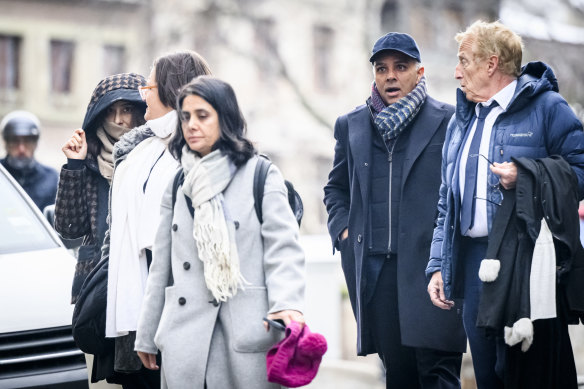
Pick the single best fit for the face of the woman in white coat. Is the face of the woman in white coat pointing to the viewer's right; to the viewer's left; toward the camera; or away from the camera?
to the viewer's left

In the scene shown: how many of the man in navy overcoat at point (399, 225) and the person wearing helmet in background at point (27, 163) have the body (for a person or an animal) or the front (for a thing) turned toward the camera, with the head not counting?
2

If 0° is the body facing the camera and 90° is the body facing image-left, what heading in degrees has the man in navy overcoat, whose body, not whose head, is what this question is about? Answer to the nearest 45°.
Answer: approximately 0°

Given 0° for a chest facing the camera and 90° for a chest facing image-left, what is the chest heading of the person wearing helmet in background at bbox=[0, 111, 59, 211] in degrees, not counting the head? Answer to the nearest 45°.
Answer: approximately 0°

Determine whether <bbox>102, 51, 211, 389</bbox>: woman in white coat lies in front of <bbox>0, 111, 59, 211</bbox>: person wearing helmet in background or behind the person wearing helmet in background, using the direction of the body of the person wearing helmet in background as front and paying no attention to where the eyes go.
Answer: in front

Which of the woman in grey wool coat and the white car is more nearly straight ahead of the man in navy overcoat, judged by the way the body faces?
the woman in grey wool coat

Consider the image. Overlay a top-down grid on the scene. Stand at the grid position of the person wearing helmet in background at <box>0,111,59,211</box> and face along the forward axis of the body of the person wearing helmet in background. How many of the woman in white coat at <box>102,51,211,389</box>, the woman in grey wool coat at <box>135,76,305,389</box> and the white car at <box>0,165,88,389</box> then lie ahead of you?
3

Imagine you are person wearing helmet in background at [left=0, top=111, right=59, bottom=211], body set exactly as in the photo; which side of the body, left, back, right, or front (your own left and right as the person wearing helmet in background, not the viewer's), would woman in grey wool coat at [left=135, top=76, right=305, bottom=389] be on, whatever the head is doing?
front

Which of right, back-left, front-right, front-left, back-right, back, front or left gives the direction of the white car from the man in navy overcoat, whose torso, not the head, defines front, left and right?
right

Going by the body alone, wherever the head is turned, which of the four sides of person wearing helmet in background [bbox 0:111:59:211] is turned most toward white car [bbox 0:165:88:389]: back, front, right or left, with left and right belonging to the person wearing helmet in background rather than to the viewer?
front
